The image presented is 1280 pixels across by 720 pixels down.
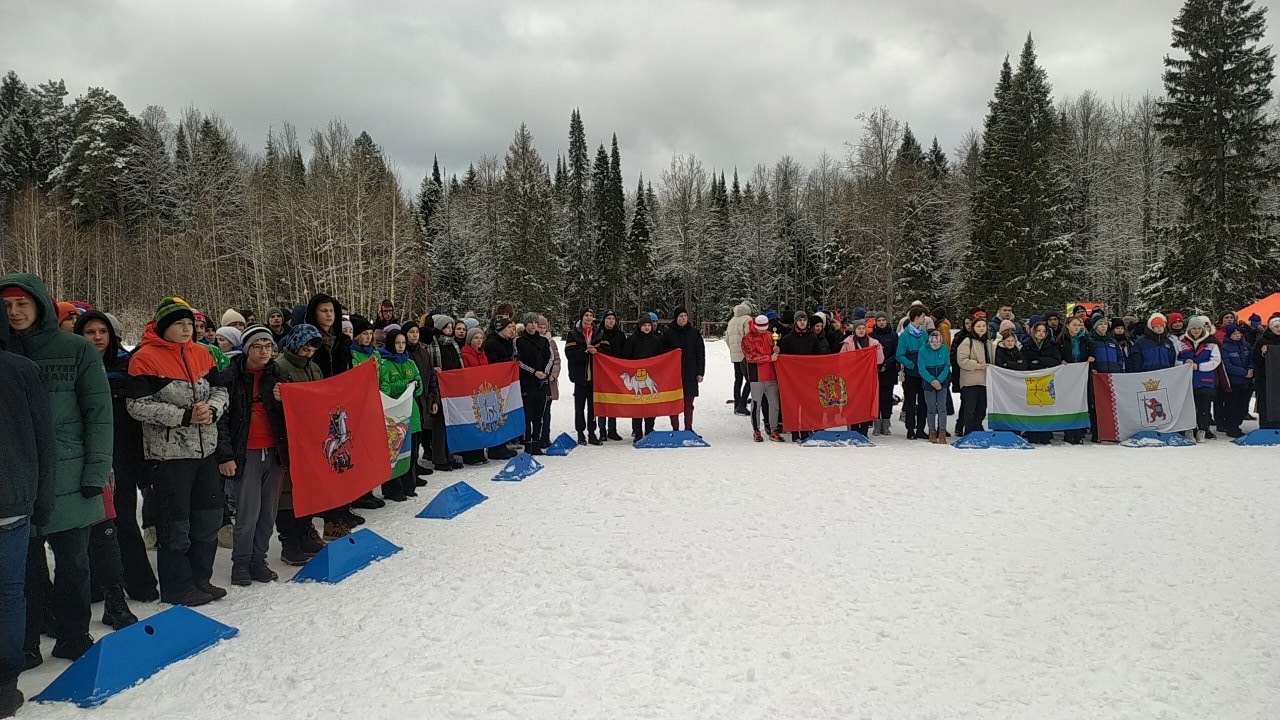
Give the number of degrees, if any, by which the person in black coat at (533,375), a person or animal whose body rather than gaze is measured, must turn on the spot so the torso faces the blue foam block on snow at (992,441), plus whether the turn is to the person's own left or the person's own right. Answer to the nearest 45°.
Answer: approximately 45° to the person's own left

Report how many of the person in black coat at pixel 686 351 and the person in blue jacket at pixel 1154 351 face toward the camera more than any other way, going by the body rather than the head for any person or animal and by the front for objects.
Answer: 2

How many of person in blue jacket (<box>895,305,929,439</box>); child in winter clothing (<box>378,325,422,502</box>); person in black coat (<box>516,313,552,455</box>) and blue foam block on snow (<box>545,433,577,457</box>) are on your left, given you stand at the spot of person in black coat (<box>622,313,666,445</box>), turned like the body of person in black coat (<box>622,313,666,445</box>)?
1

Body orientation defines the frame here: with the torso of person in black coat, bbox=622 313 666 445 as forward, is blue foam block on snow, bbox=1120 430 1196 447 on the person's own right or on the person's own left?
on the person's own left

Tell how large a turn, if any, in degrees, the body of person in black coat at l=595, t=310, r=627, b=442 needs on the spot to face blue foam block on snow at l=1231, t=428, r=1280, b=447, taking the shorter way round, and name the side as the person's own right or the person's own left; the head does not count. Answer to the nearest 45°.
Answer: approximately 90° to the person's own left

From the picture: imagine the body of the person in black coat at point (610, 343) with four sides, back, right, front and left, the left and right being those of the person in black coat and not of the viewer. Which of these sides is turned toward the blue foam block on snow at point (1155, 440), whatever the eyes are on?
left

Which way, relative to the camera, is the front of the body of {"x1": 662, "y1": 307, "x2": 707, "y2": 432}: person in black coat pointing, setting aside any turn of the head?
toward the camera

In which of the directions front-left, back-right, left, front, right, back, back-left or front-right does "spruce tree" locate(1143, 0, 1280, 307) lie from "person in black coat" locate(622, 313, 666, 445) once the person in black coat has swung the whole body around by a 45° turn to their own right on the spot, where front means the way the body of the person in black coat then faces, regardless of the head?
back

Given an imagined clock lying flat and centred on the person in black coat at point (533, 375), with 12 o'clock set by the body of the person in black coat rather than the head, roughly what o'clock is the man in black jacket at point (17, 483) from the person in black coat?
The man in black jacket is roughly at 2 o'clock from the person in black coat.

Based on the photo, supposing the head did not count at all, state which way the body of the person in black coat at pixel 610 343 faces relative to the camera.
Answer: toward the camera

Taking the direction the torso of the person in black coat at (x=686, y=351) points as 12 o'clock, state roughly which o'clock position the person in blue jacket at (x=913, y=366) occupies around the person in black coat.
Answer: The person in blue jacket is roughly at 9 o'clock from the person in black coat.

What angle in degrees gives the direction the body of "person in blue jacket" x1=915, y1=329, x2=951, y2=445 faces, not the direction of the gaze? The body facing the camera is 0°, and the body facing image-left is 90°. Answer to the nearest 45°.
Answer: approximately 0°

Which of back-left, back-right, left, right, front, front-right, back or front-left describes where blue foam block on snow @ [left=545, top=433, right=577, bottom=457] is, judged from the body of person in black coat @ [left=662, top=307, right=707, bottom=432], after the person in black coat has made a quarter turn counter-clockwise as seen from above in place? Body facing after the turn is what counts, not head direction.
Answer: back-right

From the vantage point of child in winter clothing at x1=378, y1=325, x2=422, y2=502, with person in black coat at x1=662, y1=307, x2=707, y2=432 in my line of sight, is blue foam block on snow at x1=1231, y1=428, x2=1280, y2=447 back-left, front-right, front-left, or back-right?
front-right
